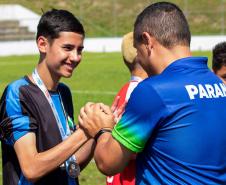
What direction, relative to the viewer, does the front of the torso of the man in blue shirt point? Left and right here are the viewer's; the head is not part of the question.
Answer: facing away from the viewer and to the left of the viewer

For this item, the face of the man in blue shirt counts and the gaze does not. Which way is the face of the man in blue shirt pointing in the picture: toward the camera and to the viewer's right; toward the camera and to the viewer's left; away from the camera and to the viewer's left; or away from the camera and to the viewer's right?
away from the camera and to the viewer's left
